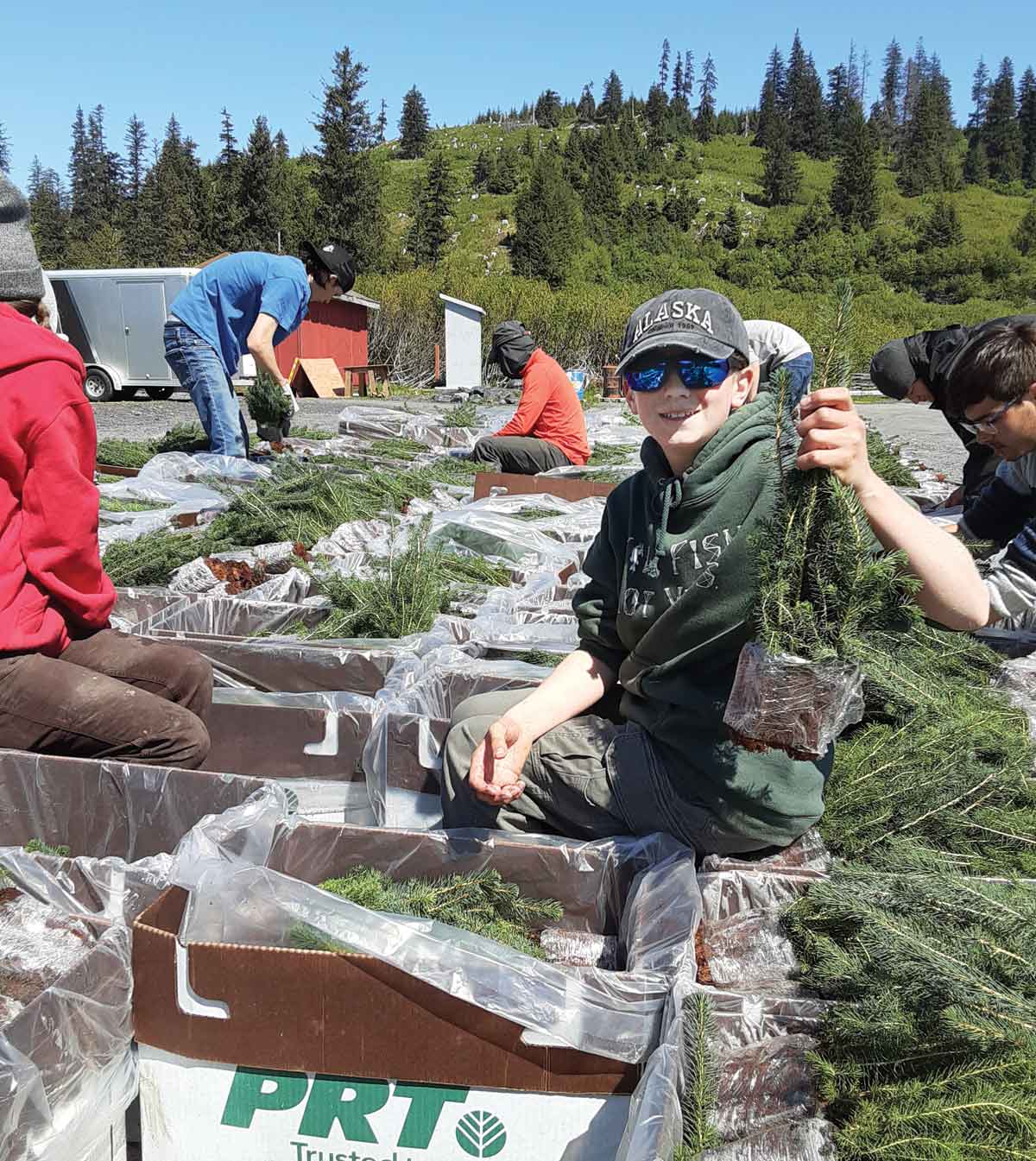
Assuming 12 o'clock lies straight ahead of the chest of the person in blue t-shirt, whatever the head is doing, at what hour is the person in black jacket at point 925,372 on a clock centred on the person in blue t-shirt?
The person in black jacket is roughly at 1 o'clock from the person in blue t-shirt.

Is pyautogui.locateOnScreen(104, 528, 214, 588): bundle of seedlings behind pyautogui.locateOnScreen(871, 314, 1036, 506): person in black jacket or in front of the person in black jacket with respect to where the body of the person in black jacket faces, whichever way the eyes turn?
in front

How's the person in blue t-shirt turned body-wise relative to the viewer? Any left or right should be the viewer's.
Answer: facing to the right of the viewer

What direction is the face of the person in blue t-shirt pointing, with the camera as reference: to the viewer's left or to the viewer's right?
to the viewer's right

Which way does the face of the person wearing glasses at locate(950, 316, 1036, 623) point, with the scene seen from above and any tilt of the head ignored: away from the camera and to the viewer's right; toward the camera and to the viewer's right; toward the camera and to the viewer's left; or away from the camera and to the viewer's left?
toward the camera and to the viewer's left

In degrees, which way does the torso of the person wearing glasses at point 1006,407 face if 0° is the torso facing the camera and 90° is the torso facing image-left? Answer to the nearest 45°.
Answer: approximately 45°

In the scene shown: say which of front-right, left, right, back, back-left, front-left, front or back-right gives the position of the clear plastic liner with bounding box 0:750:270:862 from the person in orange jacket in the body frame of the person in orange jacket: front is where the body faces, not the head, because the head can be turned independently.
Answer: left

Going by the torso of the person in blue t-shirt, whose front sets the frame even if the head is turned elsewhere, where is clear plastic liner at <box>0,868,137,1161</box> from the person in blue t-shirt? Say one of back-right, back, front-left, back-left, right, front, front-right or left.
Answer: right

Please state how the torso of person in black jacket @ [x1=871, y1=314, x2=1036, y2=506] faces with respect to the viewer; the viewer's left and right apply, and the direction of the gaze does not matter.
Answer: facing to the left of the viewer

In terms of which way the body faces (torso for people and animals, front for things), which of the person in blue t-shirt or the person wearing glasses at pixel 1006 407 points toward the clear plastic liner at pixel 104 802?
the person wearing glasses
